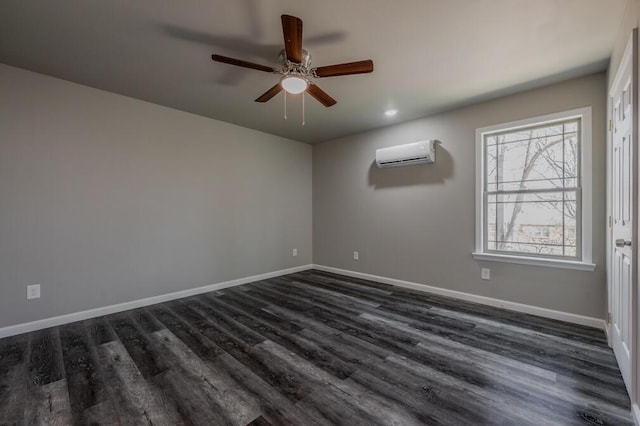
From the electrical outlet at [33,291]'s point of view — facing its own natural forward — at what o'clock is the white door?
The white door is roughly at 11 o'clock from the electrical outlet.

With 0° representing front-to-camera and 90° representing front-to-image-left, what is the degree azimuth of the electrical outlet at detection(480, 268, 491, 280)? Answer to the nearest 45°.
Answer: approximately 0°

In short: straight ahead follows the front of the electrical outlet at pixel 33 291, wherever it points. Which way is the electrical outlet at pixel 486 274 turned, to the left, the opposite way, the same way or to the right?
to the right

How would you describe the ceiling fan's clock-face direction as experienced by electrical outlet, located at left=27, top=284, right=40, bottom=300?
The ceiling fan is roughly at 11 o'clock from the electrical outlet.

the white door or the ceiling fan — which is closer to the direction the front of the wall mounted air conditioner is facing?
the ceiling fan

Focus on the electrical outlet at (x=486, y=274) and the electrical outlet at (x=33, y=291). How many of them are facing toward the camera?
2
